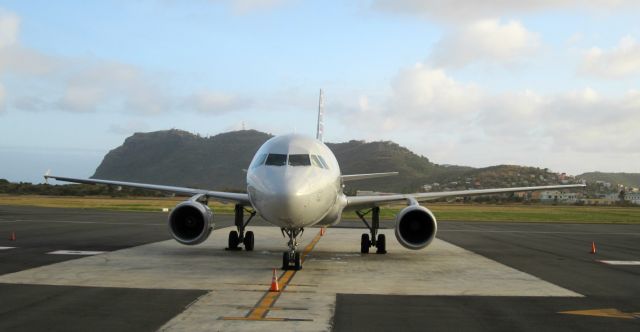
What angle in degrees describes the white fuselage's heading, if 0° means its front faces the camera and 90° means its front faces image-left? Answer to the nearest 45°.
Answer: approximately 0°

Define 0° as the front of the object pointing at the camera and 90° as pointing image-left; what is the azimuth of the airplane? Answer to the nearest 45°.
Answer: approximately 0°
